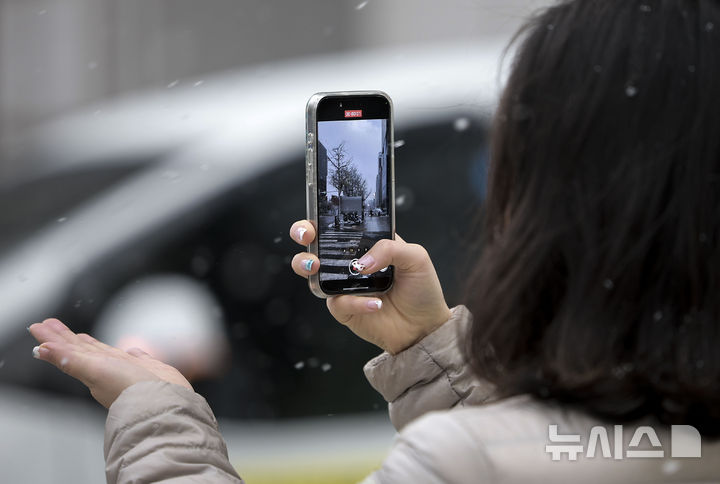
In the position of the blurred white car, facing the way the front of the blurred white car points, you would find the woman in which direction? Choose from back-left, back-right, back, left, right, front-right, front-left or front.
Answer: front-left

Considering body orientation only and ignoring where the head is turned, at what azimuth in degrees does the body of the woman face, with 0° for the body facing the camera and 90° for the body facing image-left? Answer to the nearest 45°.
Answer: approximately 135°

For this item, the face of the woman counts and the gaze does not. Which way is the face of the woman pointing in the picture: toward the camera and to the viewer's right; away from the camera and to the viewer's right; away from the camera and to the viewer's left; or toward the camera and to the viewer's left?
away from the camera and to the viewer's left

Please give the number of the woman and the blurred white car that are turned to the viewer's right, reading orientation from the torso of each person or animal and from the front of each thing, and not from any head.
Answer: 0

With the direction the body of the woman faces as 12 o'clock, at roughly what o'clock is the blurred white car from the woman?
The blurred white car is roughly at 1 o'clock from the woman.

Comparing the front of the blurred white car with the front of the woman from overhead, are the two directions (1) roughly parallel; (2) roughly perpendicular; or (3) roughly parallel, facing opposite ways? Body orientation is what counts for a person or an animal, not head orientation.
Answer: roughly perpendicular
